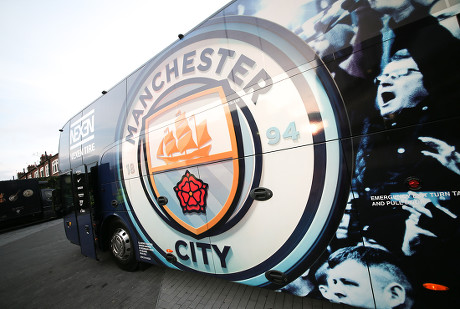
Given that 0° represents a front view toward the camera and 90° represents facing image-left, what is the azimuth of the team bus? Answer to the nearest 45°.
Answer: approximately 135°

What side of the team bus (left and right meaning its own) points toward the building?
front
